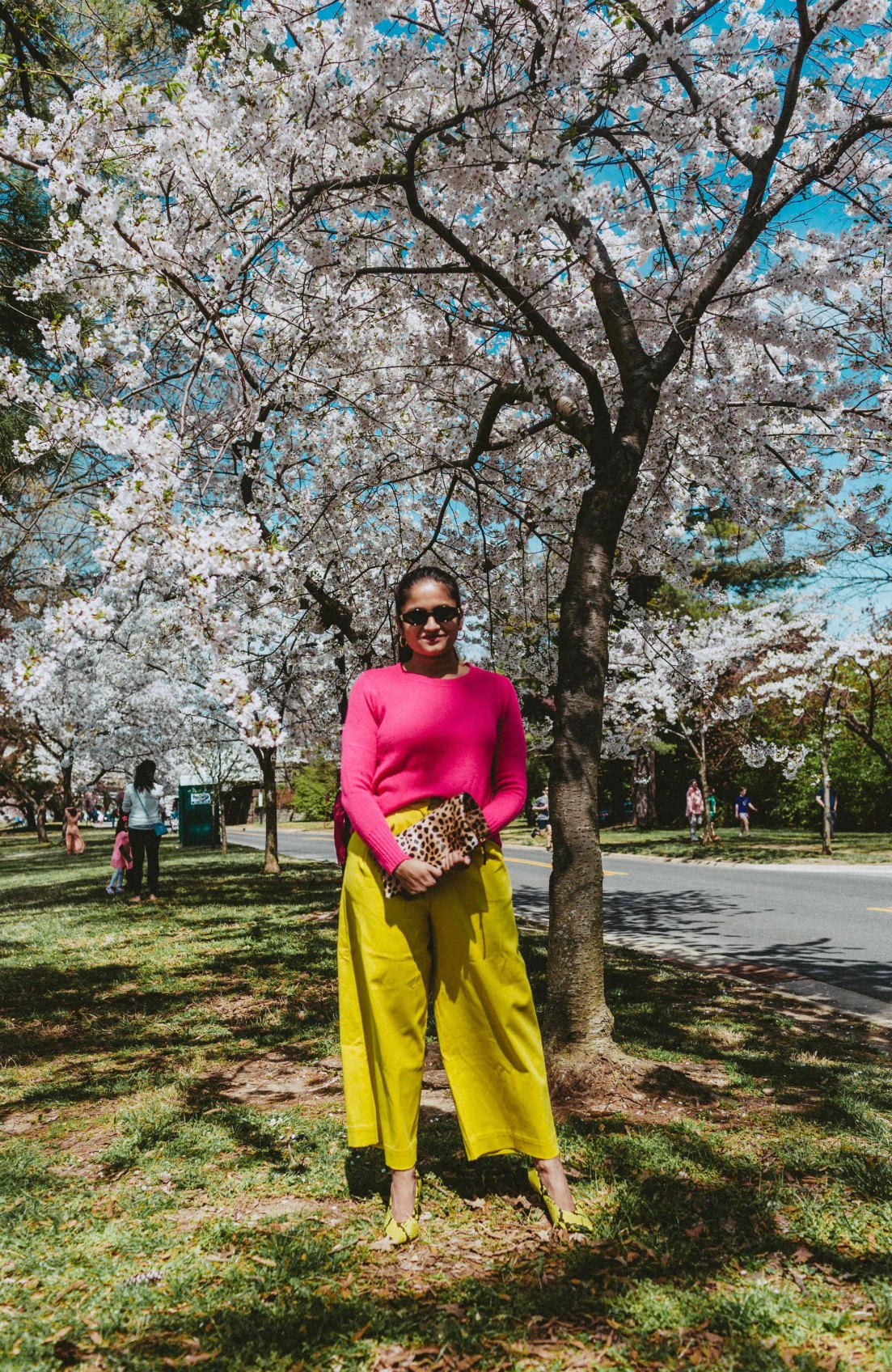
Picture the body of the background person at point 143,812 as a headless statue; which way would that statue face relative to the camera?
away from the camera

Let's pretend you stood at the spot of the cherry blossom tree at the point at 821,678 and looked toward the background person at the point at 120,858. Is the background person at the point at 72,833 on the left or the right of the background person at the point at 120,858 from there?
right

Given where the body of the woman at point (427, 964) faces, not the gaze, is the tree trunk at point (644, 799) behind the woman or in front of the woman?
behind

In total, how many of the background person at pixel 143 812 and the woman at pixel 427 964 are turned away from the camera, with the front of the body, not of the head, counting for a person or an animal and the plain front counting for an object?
1

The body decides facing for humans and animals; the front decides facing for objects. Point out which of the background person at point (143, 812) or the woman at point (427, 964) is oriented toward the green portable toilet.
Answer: the background person

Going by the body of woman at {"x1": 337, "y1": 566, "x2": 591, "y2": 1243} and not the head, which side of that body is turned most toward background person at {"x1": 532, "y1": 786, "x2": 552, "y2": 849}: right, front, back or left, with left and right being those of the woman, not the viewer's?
back

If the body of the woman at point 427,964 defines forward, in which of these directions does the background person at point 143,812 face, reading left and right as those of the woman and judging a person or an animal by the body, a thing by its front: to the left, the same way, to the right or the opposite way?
the opposite way

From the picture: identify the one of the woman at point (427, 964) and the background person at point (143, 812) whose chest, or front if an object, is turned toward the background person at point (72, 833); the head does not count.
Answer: the background person at point (143, 812)

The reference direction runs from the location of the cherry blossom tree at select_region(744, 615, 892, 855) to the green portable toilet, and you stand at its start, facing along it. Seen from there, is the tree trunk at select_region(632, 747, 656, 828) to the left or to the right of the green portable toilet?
right

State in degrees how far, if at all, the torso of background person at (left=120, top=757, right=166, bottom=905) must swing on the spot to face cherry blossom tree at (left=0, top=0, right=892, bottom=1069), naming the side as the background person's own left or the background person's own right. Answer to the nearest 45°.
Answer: approximately 180°

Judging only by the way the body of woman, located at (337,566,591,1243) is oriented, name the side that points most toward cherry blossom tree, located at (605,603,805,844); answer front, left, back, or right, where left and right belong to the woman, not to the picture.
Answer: back

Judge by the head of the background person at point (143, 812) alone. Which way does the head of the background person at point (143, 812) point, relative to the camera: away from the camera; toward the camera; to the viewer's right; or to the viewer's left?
away from the camera
